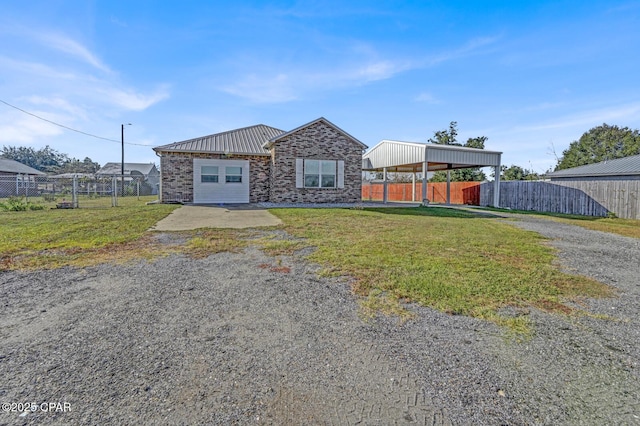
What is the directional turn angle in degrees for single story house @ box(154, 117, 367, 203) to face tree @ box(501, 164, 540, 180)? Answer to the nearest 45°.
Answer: approximately 135° to its left

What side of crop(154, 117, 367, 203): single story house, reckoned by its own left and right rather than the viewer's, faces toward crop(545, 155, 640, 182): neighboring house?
left

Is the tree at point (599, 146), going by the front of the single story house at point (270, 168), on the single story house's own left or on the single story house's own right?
on the single story house's own left

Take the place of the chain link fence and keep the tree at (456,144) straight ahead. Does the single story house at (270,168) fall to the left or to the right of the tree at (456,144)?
right

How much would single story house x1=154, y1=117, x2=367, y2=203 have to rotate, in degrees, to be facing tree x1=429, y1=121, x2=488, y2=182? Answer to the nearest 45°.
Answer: approximately 135° to its left

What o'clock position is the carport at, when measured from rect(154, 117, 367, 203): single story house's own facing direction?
The carport is roughly at 9 o'clock from the single story house.

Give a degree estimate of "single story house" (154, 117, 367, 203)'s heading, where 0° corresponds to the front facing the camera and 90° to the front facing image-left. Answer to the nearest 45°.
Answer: approximately 0°
